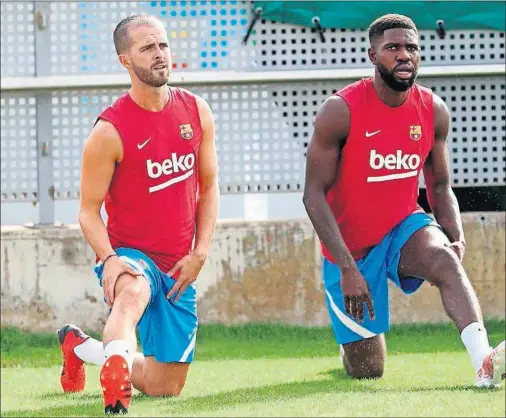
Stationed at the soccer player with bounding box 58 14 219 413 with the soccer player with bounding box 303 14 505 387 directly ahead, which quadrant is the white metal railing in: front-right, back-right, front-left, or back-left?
front-left

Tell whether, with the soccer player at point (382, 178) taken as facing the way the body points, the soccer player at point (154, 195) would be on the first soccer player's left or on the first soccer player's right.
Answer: on the first soccer player's right

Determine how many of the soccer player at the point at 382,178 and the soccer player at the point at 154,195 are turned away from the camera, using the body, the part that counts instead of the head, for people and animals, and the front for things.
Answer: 0

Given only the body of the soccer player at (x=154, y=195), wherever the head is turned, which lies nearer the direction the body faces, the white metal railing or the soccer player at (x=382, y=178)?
the soccer player

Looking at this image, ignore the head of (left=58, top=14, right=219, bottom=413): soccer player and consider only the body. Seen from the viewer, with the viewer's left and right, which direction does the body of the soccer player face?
facing the viewer and to the right of the viewer

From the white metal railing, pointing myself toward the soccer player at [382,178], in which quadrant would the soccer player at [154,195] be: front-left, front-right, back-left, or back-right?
front-right

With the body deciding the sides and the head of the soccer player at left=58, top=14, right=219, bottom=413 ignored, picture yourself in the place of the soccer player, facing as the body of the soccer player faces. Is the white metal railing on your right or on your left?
on your left

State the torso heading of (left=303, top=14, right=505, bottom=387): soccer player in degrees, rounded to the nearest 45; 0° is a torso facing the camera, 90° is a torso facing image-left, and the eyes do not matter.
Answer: approximately 315°

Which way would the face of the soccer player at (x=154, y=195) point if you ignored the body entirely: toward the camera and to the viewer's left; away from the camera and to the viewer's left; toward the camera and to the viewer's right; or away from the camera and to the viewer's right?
toward the camera and to the viewer's right

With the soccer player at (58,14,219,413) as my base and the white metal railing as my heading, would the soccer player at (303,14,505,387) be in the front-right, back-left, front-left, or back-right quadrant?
front-right
